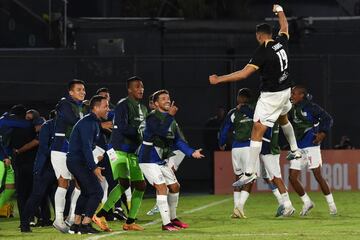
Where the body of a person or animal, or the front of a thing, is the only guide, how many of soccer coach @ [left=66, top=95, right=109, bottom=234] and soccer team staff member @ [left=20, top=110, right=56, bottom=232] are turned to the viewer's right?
2

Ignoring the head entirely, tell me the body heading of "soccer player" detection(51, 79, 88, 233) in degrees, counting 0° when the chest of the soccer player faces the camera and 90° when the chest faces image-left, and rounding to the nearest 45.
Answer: approximately 315°

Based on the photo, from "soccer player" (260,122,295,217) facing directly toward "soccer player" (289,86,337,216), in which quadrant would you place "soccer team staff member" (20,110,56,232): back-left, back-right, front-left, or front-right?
back-right

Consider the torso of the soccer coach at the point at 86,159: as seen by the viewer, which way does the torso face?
to the viewer's right

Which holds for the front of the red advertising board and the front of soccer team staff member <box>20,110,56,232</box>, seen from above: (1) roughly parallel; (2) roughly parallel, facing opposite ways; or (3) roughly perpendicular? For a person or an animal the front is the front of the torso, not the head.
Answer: roughly perpendicular

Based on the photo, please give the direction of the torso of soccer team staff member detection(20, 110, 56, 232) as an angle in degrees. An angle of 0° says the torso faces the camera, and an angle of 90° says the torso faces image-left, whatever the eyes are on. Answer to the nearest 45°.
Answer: approximately 270°

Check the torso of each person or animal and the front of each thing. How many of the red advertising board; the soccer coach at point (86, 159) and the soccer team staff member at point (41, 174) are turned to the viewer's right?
2

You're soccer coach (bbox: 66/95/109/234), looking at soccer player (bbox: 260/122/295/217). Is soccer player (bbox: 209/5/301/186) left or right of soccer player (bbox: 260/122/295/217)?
right

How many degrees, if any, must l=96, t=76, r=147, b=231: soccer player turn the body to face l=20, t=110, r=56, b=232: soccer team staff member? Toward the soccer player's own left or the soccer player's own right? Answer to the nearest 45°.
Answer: approximately 135° to the soccer player's own right
